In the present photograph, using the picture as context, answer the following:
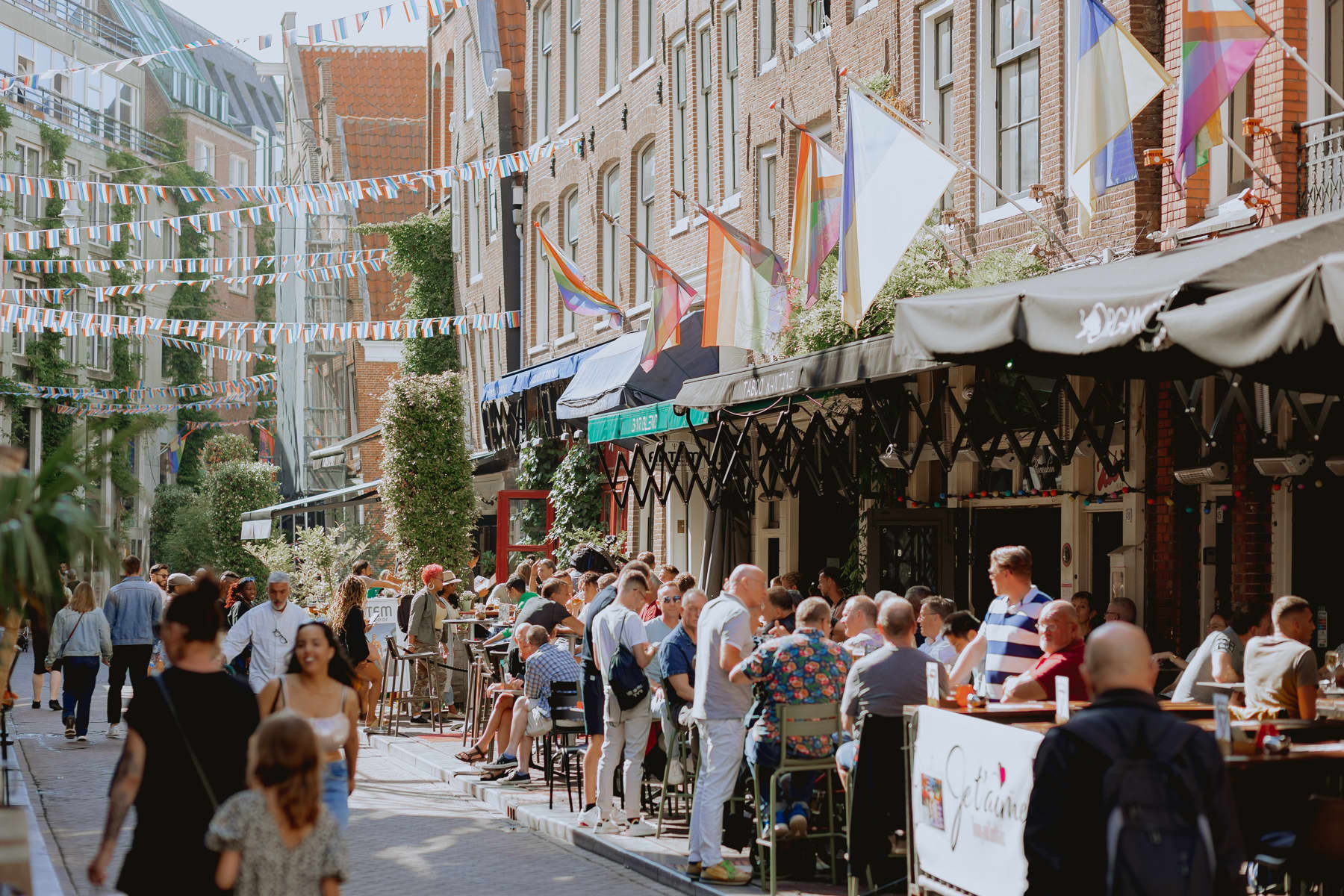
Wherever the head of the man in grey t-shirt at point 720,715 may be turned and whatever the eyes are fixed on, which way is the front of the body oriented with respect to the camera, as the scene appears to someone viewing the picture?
to the viewer's right

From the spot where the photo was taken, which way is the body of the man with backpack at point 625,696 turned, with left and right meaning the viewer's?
facing away from the viewer and to the right of the viewer

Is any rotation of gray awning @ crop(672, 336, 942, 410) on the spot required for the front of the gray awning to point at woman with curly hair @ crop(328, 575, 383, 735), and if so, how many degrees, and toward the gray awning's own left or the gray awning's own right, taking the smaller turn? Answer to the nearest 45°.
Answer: approximately 45° to the gray awning's own right

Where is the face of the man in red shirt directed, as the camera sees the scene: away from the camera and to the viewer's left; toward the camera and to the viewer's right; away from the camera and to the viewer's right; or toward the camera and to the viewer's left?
toward the camera and to the viewer's left

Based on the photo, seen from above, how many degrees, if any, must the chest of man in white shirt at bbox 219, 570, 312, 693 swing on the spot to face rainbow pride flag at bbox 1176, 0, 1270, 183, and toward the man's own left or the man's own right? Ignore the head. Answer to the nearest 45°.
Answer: approximately 45° to the man's own left

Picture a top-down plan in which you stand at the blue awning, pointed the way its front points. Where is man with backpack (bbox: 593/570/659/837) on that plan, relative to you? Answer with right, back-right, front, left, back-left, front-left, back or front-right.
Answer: front-left

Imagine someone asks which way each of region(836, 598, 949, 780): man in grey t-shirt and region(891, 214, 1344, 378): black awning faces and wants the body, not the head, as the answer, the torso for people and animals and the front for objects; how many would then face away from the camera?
1

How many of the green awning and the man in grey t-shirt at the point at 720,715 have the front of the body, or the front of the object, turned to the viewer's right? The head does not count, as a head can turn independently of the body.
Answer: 1

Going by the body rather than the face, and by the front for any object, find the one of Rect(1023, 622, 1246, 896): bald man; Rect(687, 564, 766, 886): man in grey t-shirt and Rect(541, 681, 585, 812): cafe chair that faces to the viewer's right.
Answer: the man in grey t-shirt

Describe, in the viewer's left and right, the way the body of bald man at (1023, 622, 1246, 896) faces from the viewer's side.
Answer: facing away from the viewer

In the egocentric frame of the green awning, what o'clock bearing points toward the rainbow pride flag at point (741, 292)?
The rainbow pride flag is roughly at 10 o'clock from the green awning.

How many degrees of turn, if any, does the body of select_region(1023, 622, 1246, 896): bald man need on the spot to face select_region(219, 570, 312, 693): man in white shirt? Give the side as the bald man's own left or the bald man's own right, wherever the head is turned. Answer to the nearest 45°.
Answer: approximately 45° to the bald man's own left

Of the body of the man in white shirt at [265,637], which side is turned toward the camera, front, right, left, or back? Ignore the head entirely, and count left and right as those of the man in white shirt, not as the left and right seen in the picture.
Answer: front

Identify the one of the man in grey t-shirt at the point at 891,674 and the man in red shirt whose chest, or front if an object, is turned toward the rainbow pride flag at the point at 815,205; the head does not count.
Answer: the man in grey t-shirt

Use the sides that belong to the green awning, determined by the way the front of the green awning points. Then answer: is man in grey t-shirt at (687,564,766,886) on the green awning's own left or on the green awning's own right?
on the green awning's own left

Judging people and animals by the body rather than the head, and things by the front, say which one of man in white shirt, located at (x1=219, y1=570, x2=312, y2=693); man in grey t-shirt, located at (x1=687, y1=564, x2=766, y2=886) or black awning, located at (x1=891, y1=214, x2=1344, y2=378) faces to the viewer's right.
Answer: the man in grey t-shirt
